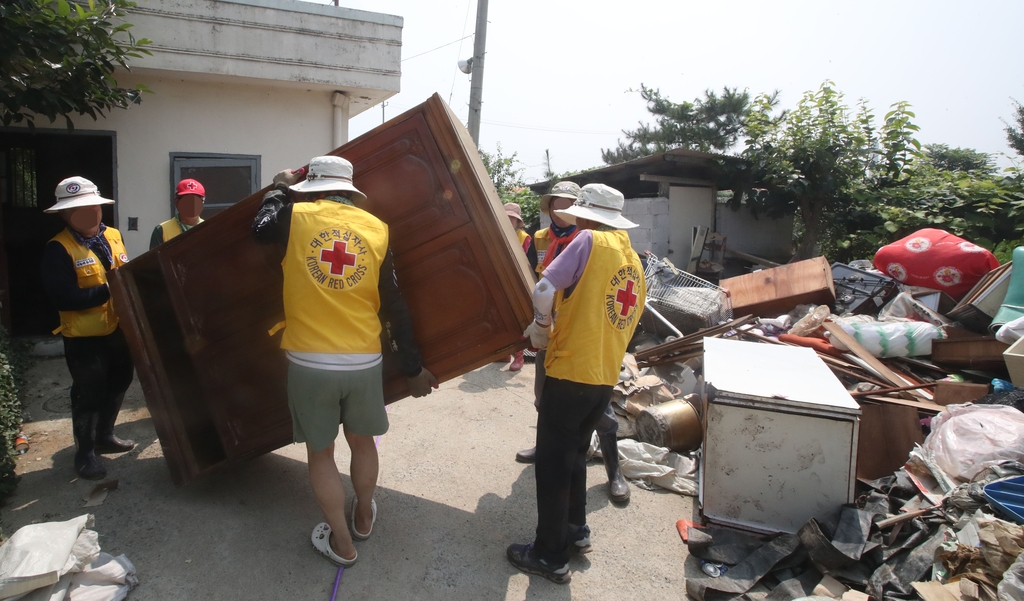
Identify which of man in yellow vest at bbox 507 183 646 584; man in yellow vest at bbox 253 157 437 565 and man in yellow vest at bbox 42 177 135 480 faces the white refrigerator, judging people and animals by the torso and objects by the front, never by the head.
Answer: man in yellow vest at bbox 42 177 135 480

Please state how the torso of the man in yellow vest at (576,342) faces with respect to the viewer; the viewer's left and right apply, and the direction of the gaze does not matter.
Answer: facing away from the viewer and to the left of the viewer

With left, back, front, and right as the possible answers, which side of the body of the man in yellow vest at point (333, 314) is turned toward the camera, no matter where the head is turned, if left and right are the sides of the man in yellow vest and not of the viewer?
back

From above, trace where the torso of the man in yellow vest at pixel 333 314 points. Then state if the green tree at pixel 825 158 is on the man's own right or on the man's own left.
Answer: on the man's own right

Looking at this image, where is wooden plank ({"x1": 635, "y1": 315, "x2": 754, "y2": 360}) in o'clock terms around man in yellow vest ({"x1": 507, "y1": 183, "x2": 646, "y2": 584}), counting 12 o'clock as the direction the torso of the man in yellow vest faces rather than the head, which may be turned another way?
The wooden plank is roughly at 2 o'clock from the man in yellow vest.

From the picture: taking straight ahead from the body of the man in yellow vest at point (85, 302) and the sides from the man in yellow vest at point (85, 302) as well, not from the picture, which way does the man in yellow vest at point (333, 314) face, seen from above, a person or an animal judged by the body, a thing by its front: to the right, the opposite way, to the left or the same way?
to the left

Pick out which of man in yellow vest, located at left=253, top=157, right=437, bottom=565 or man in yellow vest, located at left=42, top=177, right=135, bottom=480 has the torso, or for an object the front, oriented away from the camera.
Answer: man in yellow vest, located at left=253, top=157, right=437, bottom=565

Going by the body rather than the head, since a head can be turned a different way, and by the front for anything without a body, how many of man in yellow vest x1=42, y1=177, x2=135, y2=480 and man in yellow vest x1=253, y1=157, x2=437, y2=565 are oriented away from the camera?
1

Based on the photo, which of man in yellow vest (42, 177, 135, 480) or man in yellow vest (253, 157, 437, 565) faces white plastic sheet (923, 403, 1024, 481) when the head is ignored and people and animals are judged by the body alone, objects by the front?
man in yellow vest (42, 177, 135, 480)

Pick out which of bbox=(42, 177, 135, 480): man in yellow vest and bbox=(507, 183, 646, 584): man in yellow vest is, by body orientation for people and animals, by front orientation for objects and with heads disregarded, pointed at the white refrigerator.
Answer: bbox=(42, 177, 135, 480): man in yellow vest

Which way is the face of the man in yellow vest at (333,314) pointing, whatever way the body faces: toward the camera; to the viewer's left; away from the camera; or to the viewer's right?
away from the camera

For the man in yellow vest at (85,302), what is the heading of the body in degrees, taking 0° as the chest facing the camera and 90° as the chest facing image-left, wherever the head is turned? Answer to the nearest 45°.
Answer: approximately 315°

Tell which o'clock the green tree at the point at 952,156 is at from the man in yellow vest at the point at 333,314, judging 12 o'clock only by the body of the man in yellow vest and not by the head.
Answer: The green tree is roughly at 2 o'clock from the man in yellow vest.

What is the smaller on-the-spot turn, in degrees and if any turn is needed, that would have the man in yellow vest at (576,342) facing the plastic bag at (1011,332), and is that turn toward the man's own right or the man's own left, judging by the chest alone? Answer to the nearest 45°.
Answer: approximately 90° to the man's own right

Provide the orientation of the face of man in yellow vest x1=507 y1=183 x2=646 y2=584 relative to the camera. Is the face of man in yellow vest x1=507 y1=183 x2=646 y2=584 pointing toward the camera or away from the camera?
away from the camera

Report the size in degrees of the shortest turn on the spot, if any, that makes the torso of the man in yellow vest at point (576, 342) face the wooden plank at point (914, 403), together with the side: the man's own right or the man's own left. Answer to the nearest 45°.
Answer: approximately 90° to the man's own right
